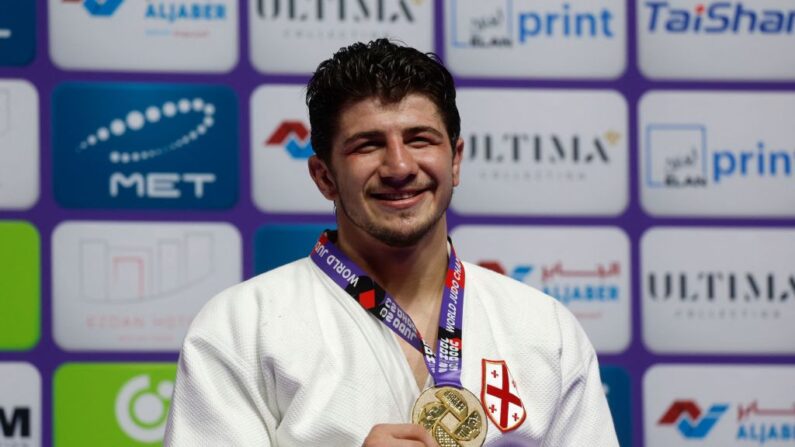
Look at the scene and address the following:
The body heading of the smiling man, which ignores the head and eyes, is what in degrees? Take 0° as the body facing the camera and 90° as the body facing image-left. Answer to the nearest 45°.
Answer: approximately 0°
